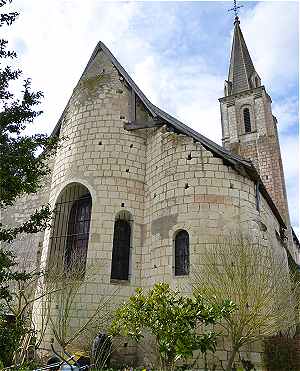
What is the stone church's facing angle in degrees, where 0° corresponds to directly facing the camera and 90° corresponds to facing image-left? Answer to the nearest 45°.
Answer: approximately 225°

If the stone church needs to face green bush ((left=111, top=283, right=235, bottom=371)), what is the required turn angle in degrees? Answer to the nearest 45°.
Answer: approximately 135° to its right

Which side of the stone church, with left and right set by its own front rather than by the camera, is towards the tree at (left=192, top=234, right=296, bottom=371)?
right
